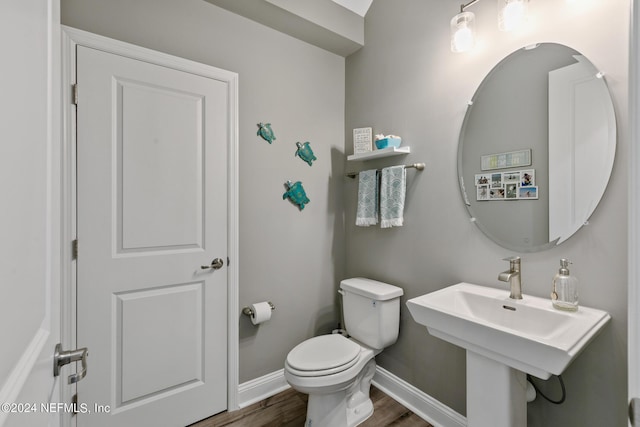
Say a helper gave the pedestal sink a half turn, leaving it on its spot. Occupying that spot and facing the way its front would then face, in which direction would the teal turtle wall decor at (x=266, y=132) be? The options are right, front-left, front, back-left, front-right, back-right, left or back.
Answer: back-left

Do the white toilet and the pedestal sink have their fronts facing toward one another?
no

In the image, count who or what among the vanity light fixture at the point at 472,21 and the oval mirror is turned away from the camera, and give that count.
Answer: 0

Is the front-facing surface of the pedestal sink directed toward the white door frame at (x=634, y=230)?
no

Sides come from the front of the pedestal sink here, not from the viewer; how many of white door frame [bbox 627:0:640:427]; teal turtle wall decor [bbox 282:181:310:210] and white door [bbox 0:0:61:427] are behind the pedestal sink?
0

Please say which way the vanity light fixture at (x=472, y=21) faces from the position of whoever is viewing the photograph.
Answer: facing the viewer and to the left of the viewer

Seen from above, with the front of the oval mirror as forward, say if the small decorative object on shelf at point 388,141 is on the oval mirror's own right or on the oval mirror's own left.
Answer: on the oval mirror's own right

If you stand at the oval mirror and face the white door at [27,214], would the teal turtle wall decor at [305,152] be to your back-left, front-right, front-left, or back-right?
front-right

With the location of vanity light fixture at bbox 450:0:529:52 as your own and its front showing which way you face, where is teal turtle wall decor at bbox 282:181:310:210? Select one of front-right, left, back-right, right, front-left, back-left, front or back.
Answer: front-right

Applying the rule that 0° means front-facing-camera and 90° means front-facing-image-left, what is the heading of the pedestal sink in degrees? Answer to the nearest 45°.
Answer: approximately 45°

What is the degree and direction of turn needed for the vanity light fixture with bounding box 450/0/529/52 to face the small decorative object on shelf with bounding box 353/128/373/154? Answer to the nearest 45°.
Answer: approximately 45° to its right

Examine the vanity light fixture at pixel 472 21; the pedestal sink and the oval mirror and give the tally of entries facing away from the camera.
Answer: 0

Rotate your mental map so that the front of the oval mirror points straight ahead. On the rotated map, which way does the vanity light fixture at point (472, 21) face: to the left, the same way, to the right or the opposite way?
the same way

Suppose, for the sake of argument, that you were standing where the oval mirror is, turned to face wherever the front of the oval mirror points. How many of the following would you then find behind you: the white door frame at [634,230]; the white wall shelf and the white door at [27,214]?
0

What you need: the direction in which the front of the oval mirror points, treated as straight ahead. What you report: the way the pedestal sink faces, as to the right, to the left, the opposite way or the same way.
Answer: the same way
